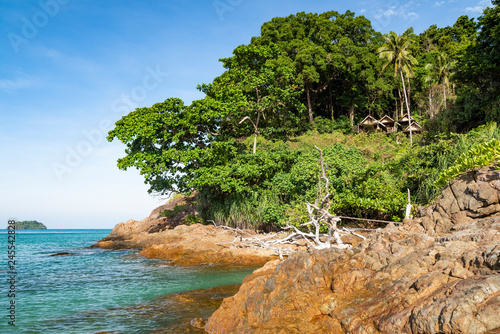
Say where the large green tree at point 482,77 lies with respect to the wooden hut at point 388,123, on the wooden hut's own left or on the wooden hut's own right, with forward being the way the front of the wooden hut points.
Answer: on the wooden hut's own left

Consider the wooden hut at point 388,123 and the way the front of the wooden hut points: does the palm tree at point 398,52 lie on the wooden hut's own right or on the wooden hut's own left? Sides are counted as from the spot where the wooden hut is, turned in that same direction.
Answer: on the wooden hut's own left

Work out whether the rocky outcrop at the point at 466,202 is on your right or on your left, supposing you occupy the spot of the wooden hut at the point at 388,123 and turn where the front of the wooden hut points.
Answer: on your left

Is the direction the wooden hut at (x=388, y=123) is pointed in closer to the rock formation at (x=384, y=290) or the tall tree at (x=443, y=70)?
the rock formation

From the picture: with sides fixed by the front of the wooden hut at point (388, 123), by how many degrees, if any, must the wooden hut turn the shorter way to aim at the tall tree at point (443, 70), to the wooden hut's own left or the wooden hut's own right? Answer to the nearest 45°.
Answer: approximately 135° to the wooden hut's own left

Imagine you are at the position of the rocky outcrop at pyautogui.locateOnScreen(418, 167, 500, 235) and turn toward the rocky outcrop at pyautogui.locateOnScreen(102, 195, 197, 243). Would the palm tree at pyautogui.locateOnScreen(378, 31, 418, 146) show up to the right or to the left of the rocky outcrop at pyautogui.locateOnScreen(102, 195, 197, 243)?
right

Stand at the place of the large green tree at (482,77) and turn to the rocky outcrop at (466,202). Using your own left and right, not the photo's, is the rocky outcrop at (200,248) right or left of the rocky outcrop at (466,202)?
right

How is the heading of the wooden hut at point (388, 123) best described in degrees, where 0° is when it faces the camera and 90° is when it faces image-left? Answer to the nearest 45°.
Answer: approximately 45°
